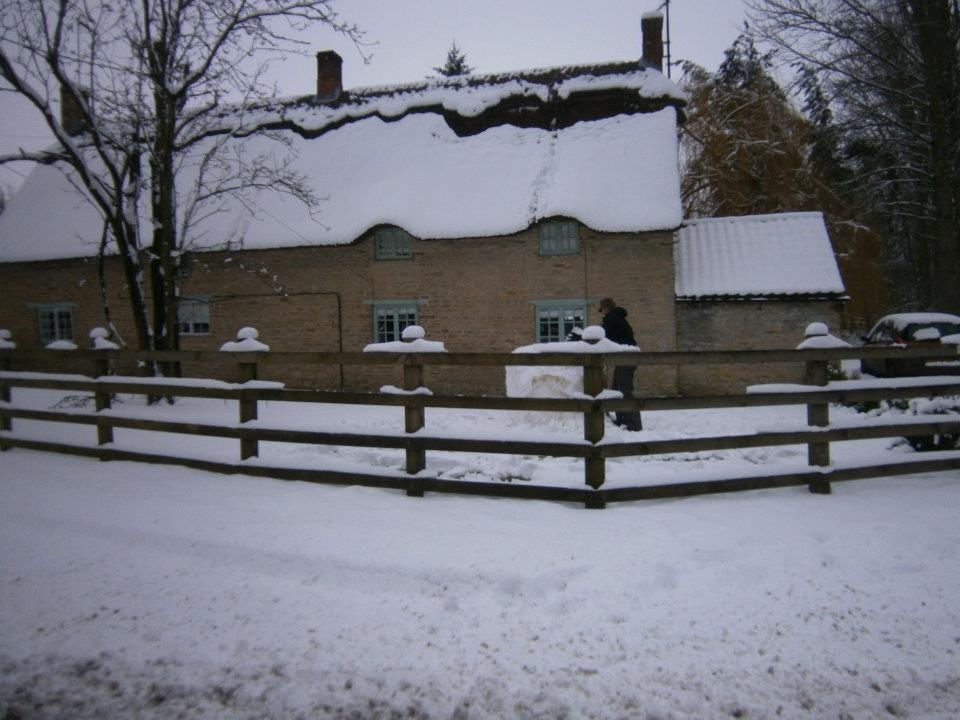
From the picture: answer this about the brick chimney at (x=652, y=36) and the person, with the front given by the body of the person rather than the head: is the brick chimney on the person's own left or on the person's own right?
on the person's own right

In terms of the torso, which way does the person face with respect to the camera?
to the viewer's left

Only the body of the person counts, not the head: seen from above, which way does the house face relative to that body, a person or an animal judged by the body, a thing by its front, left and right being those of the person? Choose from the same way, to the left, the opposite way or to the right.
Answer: to the left

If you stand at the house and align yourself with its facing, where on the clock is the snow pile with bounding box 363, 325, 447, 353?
The snow pile is roughly at 12 o'clock from the house.

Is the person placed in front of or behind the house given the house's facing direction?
in front

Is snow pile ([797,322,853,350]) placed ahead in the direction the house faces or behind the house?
ahead

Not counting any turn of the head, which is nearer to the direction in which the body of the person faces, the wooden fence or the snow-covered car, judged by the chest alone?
the wooden fence

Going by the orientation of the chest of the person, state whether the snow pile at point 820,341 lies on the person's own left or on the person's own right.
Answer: on the person's own left

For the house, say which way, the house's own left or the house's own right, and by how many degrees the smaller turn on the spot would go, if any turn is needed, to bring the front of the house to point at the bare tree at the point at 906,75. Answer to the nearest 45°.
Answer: approximately 90° to the house's own left

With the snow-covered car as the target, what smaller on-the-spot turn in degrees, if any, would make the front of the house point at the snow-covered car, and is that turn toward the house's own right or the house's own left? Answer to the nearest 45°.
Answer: approximately 90° to the house's own left

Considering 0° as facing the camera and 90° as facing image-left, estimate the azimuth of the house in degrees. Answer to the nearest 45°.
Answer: approximately 0°
